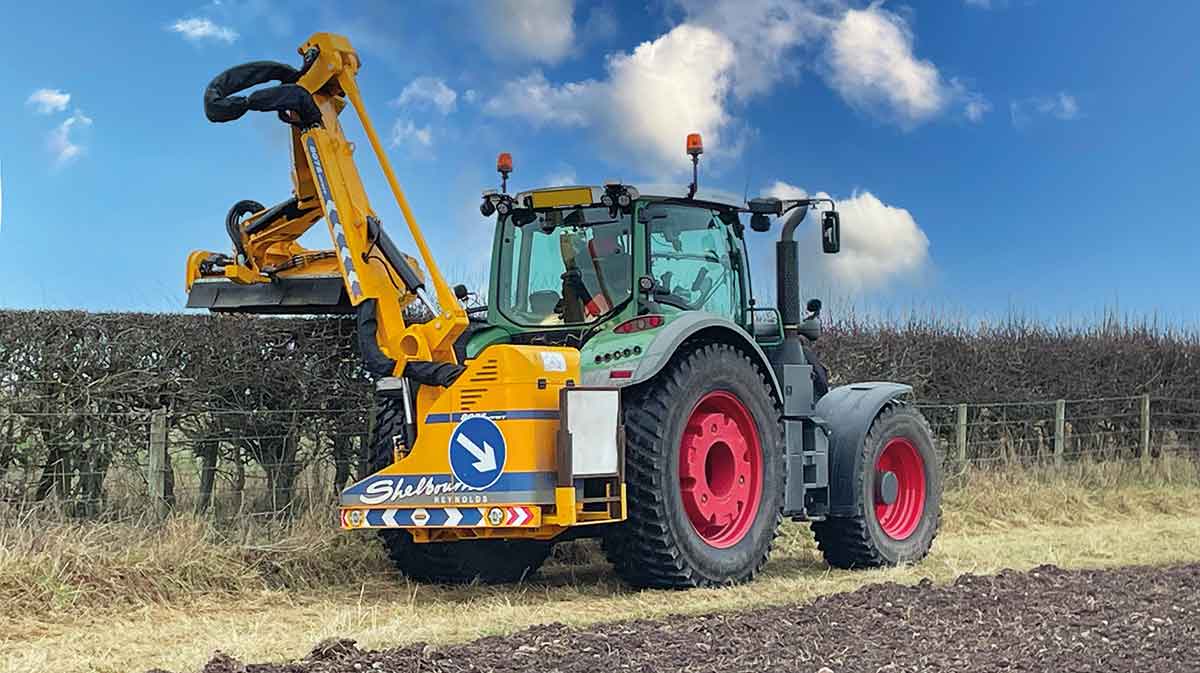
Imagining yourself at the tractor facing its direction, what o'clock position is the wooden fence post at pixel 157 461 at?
The wooden fence post is roughly at 8 o'clock from the tractor.

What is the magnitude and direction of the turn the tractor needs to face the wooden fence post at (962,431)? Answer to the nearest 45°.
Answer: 0° — it already faces it

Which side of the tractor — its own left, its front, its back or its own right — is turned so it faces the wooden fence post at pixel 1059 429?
front

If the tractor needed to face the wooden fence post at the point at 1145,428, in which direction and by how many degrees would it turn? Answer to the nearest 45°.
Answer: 0° — it already faces it

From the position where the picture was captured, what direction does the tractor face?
facing away from the viewer and to the right of the viewer
